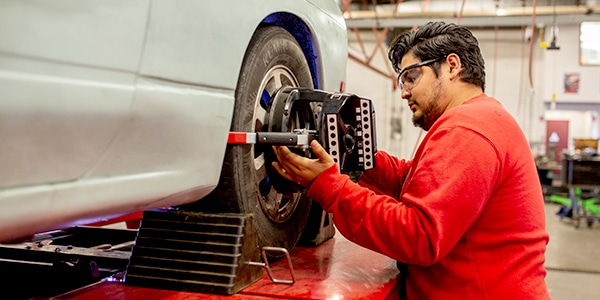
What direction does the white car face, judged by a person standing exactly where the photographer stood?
facing away from the viewer and to the right of the viewer

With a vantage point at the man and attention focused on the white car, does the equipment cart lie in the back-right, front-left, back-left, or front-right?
back-right

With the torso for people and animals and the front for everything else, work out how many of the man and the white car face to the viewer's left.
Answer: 1

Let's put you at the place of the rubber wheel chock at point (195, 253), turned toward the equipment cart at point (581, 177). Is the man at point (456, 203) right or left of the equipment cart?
right

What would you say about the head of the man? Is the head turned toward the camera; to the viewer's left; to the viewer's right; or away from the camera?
to the viewer's left

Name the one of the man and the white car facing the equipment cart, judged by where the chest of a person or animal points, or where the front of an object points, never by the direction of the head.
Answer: the white car

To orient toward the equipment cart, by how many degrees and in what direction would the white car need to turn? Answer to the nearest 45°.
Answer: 0° — it already faces it

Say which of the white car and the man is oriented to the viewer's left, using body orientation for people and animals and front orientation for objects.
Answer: the man

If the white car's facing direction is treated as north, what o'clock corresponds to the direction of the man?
The man is roughly at 1 o'clock from the white car.

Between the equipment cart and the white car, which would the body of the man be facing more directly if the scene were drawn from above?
the white car

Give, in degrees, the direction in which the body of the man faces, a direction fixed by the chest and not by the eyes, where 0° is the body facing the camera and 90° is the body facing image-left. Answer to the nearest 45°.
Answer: approximately 90°

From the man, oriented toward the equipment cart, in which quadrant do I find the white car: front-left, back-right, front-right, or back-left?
back-left
